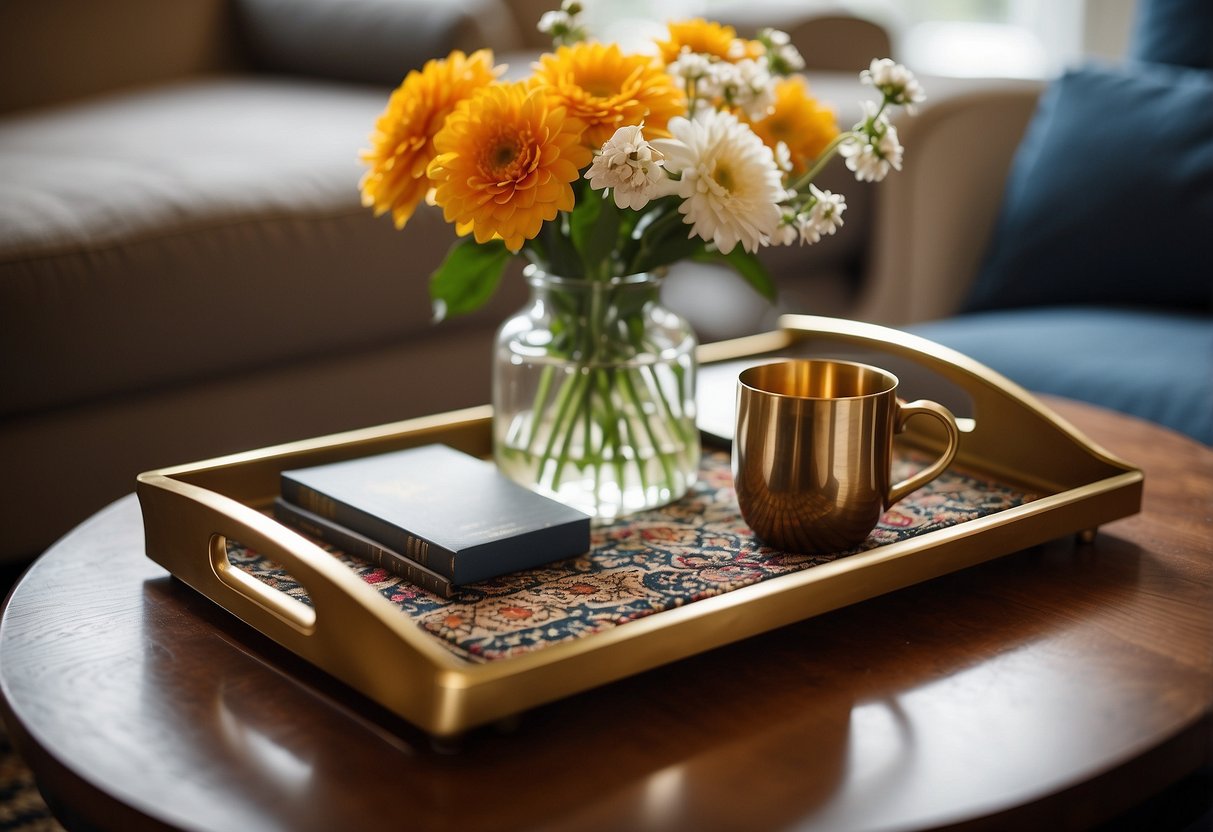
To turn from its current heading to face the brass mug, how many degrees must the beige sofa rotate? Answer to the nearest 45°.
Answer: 0° — it already faces it

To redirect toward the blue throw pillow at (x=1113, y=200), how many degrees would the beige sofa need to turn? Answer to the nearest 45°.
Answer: approximately 45° to its left

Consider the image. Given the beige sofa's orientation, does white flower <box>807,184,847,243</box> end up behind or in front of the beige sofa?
in front

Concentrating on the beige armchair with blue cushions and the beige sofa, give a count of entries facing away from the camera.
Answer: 0

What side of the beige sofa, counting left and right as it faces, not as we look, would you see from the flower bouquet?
front

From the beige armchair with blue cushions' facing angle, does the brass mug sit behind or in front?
in front

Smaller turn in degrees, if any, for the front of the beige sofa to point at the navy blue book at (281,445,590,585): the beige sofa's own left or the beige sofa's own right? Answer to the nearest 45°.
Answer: approximately 45° to the beige sofa's own right

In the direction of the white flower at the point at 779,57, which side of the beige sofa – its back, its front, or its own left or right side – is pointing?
front

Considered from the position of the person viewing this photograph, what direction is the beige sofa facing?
facing the viewer and to the right of the viewer

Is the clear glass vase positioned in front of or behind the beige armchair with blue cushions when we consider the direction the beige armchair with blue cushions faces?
in front

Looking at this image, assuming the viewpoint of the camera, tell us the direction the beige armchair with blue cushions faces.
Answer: facing the viewer and to the left of the viewer
